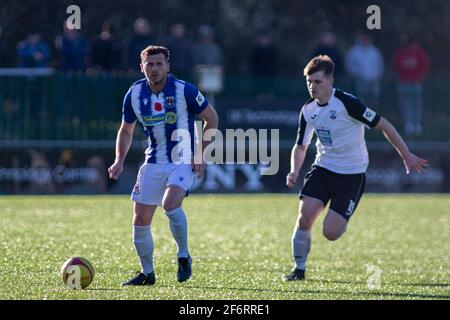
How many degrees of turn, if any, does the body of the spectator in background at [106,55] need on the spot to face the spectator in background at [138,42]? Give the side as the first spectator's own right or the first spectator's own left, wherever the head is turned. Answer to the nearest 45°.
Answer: approximately 90° to the first spectator's own left

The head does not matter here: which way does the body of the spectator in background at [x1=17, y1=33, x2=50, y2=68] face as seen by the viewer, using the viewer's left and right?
facing the viewer

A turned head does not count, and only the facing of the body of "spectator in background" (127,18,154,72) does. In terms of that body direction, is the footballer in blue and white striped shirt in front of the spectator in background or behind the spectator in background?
in front

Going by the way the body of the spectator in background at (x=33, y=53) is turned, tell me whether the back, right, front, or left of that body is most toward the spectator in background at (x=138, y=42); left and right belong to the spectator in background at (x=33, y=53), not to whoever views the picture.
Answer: left

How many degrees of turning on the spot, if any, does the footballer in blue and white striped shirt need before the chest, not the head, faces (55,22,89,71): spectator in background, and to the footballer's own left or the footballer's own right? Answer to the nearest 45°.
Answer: approximately 180°

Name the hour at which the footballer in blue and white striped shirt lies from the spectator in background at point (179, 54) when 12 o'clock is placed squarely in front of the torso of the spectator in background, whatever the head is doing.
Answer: The footballer in blue and white striped shirt is roughly at 12 o'clock from the spectator in background.

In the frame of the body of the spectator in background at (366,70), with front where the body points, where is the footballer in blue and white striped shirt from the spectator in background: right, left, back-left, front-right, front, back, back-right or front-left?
front

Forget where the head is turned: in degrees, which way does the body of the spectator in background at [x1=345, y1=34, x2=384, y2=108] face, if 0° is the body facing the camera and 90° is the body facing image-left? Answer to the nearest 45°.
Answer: approximately 0°

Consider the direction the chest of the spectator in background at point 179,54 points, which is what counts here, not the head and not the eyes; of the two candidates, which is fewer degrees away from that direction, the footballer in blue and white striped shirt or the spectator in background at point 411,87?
the footballer in blue and white striped shirt

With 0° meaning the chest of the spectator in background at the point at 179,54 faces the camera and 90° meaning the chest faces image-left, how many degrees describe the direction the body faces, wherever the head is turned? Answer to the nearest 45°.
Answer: approximately 0°

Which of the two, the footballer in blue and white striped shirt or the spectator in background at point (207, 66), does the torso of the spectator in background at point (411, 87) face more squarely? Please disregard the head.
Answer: the footballer in blue and white striped shirt

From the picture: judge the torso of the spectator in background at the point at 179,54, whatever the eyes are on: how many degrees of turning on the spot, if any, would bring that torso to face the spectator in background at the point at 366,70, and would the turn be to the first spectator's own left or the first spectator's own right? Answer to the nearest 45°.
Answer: approximately 90° to the first spectator's own left

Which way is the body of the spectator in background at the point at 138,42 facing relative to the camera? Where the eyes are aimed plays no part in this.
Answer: toward the camera

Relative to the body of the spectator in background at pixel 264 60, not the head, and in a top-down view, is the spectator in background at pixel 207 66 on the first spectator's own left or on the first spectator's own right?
on the first spectator's own right
